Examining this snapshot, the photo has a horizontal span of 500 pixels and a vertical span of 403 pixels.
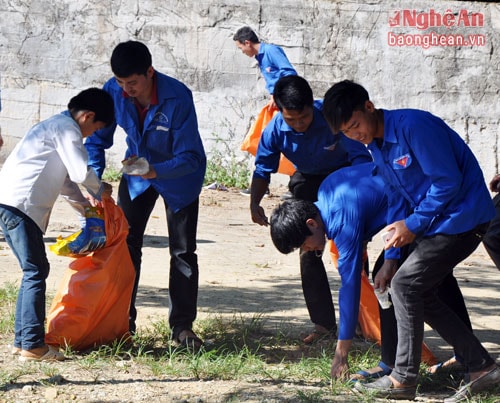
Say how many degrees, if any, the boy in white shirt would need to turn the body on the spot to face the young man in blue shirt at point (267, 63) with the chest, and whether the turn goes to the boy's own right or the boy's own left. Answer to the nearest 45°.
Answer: approximately 45° to the boy's own left

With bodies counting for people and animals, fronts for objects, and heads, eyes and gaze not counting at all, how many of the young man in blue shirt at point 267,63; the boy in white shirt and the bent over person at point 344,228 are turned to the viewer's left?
2

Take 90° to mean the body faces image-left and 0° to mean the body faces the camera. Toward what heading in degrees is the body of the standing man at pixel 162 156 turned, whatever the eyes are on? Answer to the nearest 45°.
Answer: approximately 45°

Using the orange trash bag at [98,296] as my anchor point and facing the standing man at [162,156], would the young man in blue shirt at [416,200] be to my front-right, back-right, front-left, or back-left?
front-right

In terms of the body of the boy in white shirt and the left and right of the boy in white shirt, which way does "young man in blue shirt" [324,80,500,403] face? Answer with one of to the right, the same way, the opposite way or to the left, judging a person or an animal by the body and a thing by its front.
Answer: the opposite way

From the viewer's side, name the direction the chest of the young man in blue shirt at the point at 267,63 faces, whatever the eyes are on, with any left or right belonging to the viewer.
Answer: facing to the left of the viewer

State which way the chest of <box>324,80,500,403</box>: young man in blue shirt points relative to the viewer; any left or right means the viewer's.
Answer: facing the viewer and to the left of the viewer

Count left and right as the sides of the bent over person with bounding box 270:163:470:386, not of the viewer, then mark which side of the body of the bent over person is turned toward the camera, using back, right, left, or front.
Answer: left

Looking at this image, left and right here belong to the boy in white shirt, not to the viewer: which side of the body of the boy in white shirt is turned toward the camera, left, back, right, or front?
right

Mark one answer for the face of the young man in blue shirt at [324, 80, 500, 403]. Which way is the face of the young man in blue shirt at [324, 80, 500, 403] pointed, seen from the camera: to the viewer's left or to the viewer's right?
to the viewer's left
